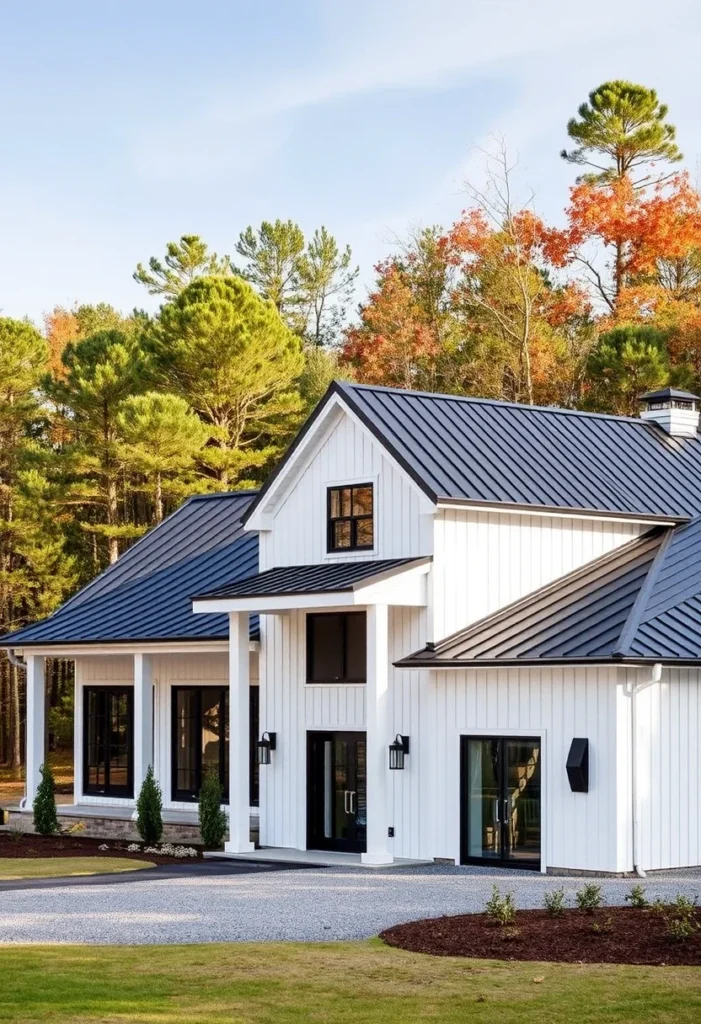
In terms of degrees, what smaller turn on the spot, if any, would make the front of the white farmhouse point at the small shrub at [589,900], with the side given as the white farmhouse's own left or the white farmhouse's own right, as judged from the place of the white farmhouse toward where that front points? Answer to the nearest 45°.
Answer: approximately 45° to the white farmhouse's own left

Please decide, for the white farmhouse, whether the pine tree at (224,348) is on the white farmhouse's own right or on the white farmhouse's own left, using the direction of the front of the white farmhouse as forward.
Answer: on the white farmhouse's own right

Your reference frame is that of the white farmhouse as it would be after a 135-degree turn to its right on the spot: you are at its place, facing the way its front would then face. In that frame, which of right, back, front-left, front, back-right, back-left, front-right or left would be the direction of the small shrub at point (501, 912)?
back

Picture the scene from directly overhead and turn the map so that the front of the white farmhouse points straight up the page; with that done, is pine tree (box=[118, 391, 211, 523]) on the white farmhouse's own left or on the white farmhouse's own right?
on the white farmhouse's own right

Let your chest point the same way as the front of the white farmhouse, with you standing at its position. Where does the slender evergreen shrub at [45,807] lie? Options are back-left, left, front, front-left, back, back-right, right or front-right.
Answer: right

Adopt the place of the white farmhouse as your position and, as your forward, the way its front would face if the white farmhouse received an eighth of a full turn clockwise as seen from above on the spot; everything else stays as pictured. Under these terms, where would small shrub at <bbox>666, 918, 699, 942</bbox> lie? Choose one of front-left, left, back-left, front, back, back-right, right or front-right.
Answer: left

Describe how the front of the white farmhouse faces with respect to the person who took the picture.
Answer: facing the viewer and to the left of the viewer

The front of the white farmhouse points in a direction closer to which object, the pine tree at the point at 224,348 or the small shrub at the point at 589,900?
the small shrub

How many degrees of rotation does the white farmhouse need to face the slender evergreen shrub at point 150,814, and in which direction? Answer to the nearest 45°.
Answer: approximately 90° to its right

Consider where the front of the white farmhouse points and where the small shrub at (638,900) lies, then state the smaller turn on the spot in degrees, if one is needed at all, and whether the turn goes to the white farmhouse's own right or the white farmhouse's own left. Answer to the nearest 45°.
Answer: approximately 45° to the white farmhouse's own left

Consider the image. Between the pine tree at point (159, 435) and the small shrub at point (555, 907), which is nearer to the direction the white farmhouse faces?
the small shrub
